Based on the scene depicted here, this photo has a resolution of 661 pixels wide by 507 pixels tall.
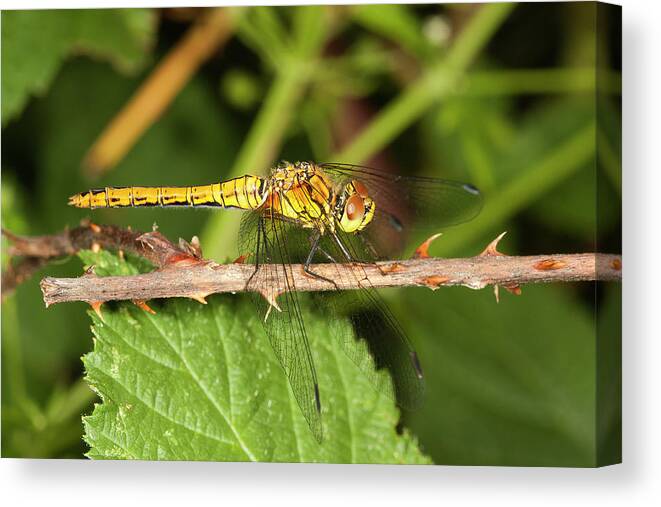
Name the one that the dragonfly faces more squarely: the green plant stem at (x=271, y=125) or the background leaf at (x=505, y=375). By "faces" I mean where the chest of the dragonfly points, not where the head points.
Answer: the background leaf

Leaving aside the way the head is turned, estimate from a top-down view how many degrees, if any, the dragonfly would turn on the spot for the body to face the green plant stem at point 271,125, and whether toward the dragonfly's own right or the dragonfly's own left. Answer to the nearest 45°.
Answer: approximately 90° to the dragonfly's own left

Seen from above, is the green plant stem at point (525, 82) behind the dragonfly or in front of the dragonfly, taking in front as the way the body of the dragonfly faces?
in front

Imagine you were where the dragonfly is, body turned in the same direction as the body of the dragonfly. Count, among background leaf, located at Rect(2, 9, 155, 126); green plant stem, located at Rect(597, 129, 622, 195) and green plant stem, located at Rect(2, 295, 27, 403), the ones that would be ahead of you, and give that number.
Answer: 1

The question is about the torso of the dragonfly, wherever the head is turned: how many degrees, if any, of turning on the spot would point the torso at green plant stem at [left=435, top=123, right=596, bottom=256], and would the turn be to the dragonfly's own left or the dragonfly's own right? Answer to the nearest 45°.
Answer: approximately 45° to the dragonfly's own left

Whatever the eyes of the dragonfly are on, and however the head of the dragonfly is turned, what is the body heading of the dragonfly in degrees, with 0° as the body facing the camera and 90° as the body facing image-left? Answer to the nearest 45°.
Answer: approximately 270°

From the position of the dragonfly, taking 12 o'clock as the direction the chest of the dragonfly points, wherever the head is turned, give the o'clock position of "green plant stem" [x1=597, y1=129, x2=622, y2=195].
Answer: The green plant stem is roughly at 12 o'clock from the dragonfly.

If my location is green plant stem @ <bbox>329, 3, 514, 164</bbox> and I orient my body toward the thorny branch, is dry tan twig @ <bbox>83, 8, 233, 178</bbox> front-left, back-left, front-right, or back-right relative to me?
front-right
